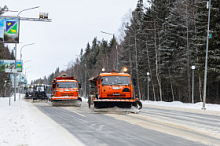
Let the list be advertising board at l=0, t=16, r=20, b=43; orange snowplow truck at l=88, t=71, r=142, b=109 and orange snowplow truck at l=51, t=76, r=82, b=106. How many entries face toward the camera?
3

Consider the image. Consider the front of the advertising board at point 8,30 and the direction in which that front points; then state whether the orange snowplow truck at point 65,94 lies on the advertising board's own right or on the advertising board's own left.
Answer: on the advertising board's own left

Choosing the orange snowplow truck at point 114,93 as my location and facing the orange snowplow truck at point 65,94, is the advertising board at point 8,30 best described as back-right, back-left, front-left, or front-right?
front-left

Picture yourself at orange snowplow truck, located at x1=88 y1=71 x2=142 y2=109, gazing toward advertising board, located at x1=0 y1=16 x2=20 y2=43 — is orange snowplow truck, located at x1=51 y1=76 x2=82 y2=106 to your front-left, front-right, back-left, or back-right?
front-right

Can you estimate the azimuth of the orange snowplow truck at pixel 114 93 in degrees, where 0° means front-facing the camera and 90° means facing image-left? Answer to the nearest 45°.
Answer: approximately 0°

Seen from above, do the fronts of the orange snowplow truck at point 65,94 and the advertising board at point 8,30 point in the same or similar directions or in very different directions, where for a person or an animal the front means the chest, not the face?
same or similar directions

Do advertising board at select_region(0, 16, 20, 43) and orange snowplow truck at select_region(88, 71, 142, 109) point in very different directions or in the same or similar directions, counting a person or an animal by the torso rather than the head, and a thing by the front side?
same or similar directions

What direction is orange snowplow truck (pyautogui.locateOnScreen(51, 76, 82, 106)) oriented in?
toward the camera

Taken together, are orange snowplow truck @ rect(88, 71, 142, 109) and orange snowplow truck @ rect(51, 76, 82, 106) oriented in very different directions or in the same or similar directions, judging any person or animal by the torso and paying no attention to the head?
same or similar directions

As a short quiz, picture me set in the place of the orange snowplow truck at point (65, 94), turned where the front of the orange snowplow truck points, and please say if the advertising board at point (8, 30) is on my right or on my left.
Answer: on my right

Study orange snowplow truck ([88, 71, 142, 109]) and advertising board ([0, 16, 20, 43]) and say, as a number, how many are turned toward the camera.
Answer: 2
